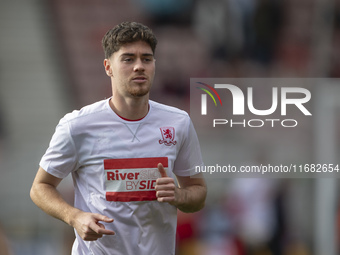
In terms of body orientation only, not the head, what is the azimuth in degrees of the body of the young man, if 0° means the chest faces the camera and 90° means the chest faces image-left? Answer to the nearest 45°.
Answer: approximately 0°
